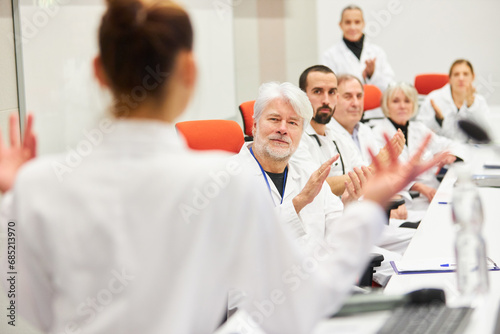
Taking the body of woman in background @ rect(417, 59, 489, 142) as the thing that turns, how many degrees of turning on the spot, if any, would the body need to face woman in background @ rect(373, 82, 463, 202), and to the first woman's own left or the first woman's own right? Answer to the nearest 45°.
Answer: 0° — they already face them

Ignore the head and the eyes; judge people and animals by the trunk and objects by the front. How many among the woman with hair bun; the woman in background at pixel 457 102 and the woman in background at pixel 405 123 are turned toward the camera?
2

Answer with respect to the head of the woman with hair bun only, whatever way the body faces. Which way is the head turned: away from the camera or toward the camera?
away from the camera

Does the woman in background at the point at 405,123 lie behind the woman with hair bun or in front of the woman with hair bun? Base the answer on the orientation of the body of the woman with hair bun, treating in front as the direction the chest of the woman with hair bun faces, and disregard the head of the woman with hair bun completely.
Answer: in front

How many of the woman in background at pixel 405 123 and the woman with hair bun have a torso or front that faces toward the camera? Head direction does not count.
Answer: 1

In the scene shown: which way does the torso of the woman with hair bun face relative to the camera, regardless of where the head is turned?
away from the camera

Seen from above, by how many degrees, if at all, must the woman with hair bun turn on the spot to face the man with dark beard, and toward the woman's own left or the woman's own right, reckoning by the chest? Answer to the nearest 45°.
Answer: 0° — they already face them

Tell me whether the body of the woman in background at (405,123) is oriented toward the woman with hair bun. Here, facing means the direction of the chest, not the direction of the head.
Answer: yes

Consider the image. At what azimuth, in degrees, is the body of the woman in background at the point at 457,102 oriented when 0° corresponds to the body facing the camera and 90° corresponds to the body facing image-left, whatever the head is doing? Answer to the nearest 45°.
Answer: approximately 0°

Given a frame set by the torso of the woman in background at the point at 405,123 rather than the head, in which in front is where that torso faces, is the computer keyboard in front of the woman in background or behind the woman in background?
in front
